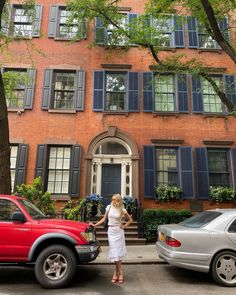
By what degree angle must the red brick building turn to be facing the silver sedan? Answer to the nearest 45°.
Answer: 0° — it already faces it

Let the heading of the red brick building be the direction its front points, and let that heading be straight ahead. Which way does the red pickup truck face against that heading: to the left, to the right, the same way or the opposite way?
to the left

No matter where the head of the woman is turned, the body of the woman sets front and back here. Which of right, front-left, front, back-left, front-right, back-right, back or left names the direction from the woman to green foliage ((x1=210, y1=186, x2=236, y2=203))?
back-left

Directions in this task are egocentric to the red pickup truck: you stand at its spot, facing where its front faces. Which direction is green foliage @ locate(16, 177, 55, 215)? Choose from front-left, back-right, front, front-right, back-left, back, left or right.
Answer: left

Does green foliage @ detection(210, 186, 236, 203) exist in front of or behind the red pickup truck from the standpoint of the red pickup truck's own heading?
in front

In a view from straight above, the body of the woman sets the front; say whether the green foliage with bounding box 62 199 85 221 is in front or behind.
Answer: behind

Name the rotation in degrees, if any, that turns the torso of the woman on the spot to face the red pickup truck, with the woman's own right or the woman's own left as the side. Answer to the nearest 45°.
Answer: approximately 90° to the woman's own right

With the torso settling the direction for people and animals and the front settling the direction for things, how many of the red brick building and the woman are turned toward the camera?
2

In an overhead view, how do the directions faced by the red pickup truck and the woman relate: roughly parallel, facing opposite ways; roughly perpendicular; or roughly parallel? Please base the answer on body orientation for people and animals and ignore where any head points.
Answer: roughly perpendicular

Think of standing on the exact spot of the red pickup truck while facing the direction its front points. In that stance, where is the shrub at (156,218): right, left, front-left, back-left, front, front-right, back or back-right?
front-left

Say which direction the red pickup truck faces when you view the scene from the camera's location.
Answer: facing to the right of the viewer

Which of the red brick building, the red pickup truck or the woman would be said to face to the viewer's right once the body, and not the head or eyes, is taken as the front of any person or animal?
the red pickup truck

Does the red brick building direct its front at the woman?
yes
